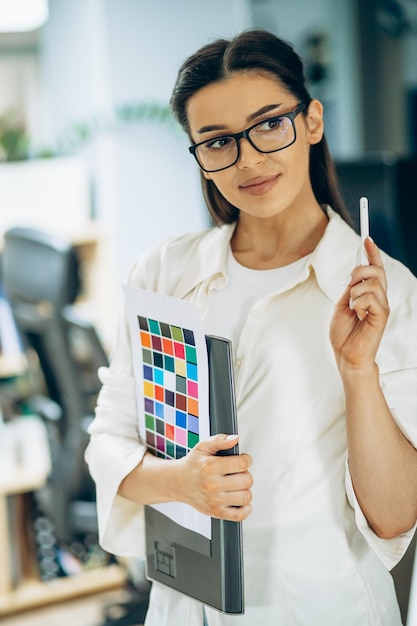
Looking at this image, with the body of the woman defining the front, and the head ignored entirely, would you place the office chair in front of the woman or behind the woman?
behind

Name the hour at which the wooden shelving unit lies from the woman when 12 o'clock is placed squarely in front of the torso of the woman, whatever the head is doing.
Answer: The wooden shelving unit is roughly at 5 o'clock from the woman.
